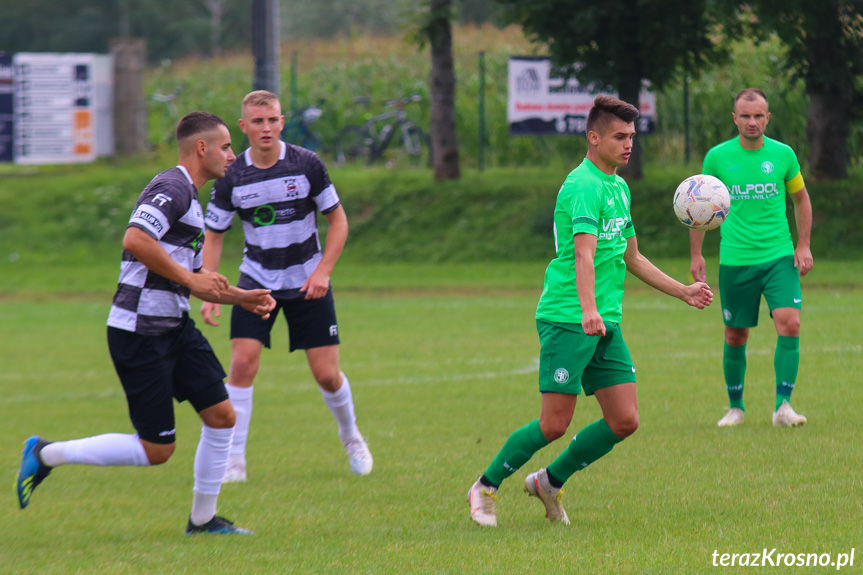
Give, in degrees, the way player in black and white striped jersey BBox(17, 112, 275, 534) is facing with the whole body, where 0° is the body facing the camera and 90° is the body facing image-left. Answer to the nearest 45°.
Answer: approximately 270°

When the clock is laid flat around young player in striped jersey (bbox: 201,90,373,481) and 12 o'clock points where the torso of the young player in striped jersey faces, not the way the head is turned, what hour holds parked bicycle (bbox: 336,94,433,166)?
The parked bicycle is roughly at 6 o'clock from the young player in striped jersey.

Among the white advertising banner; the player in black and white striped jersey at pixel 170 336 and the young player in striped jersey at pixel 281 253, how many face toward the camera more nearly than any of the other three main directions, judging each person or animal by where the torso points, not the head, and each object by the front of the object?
2

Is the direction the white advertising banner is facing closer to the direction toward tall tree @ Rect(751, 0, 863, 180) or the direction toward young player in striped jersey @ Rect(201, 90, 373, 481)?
the young player in striped jersey

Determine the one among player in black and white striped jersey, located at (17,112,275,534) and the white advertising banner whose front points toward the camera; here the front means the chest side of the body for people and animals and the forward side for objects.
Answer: the white advertising banner

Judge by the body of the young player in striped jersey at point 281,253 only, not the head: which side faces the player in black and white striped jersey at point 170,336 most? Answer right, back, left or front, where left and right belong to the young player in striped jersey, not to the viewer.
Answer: front

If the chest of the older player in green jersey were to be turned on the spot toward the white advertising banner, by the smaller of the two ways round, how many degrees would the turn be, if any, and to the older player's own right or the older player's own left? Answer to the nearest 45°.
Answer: approximately 180°

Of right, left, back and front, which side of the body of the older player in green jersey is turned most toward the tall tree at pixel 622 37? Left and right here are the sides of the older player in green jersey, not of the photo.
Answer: back

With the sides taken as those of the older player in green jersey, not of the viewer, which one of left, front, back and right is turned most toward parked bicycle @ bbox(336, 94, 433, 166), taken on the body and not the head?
back

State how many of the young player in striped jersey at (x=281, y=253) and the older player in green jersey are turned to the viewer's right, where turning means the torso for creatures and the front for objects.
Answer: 0

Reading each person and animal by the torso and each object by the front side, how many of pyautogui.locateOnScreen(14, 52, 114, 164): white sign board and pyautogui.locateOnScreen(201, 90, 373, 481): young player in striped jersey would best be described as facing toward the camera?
2

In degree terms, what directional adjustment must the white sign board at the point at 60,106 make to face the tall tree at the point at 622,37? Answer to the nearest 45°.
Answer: approximately 45° to its left

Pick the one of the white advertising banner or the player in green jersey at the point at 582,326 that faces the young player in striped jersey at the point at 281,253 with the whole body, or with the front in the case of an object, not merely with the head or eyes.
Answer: the white advertising banner

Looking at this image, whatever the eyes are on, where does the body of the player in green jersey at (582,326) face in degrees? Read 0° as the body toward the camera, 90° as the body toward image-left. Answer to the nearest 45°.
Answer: approximately 315°

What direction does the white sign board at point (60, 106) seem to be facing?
toward the camera

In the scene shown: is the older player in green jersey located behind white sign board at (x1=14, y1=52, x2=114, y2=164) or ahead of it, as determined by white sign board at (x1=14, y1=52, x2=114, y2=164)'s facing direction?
ahead

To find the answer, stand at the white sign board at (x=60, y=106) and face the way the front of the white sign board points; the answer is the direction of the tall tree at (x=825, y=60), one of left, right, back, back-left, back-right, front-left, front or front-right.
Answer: front-left

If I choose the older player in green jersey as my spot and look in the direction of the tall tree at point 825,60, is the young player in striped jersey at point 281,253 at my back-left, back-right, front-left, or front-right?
back-left

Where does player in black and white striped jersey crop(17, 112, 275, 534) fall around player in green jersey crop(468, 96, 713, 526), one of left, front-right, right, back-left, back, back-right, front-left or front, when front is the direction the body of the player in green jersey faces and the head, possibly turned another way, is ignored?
back-right

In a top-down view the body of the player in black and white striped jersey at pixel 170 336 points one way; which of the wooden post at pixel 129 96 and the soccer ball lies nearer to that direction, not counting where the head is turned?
the soccer ball

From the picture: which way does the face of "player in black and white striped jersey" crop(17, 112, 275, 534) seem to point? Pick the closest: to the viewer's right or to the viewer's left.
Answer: to the viewer's right

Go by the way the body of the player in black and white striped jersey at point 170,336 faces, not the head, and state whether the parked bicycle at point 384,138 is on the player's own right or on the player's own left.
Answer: on the player's own left

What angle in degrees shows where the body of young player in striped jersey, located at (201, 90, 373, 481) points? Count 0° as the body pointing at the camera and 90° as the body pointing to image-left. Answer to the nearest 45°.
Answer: approximately 0°

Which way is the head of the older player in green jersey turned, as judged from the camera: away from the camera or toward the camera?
toward the camera

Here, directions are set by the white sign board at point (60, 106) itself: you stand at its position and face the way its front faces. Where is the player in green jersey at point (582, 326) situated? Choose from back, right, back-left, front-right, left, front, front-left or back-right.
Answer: front
